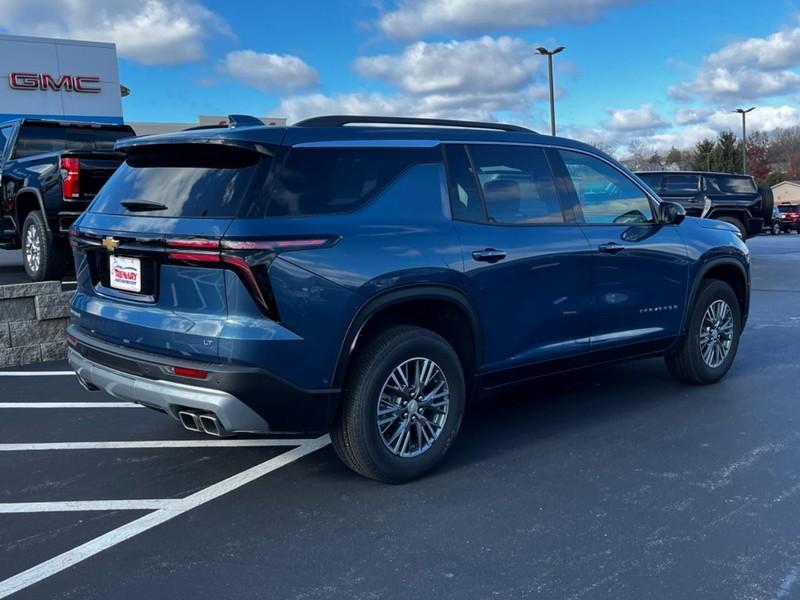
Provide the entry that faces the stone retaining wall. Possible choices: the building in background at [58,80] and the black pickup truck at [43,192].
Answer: the building in background

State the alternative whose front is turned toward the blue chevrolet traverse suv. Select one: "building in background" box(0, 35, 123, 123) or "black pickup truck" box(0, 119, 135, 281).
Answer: the building in background

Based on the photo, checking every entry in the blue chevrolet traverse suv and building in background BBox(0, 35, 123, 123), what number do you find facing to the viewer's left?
0

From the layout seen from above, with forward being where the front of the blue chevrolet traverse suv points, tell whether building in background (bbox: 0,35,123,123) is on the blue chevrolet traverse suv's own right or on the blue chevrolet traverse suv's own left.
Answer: on the blue chevrolet traverse suv's own left

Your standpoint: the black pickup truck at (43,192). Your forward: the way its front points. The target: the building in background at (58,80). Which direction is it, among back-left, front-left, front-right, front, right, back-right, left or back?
front-right

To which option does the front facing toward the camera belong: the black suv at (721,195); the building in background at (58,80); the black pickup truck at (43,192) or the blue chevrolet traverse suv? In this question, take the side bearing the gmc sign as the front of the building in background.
the building in background
